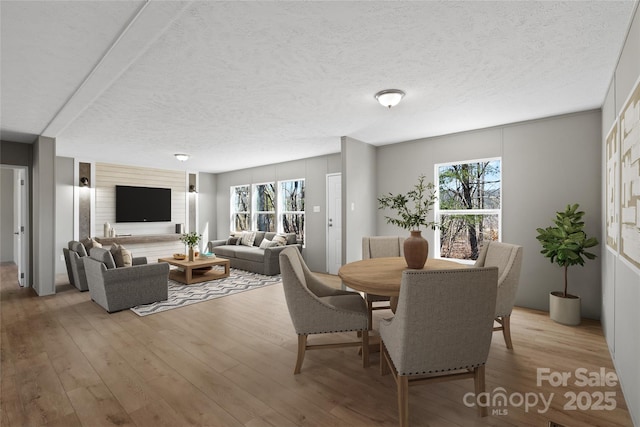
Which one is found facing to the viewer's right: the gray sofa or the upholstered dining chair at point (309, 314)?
the upholstered dining chair

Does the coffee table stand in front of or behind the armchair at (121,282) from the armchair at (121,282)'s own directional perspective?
in front

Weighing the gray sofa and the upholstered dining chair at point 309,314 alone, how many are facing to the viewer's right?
1

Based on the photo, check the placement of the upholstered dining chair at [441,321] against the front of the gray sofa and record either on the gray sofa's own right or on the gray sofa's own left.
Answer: on the gray sofa's own left

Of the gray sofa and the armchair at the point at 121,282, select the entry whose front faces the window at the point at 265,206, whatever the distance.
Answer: the armchair

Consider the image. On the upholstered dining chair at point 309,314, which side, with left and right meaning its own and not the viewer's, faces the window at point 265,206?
left

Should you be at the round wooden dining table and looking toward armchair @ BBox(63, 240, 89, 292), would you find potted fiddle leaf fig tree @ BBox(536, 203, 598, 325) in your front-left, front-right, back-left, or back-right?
back-right

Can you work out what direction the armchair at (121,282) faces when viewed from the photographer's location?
facing away from the viewer and to the right of the viewer

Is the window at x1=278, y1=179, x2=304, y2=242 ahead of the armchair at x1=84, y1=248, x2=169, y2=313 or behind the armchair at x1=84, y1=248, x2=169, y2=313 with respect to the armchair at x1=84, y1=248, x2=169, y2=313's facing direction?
ahead

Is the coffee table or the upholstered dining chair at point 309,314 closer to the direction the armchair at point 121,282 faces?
the coffee table

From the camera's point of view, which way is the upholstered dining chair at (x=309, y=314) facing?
to the viewer's right

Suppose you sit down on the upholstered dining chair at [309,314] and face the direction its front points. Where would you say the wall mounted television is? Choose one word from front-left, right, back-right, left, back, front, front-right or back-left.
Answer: back-left
